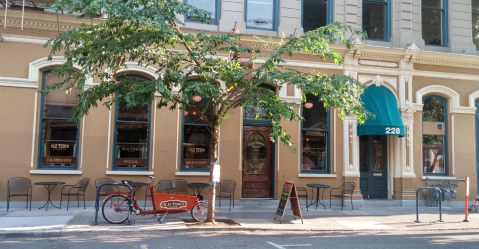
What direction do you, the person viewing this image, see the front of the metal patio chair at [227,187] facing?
facing the viewer and to the left of the viewer

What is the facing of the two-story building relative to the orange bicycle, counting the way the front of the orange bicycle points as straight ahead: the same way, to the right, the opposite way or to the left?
to the right

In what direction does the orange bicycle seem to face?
to the viewer's right

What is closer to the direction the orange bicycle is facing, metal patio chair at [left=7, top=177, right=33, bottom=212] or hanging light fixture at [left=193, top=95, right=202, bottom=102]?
the hanging light fixture

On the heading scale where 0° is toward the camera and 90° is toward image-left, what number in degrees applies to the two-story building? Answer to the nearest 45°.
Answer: approximately 0°

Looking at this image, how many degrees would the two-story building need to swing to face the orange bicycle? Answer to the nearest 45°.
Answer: approximately 45° to its right

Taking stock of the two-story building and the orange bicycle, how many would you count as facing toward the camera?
1

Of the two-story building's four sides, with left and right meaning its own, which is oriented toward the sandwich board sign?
front

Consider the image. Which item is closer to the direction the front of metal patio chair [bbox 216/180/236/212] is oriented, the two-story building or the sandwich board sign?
the sandwich board sign

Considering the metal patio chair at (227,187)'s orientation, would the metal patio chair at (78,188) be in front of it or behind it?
in front

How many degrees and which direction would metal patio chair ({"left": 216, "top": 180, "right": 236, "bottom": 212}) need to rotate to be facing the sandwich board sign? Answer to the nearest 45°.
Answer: approximately 90° to its left

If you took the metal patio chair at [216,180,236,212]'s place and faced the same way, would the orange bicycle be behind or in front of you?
in front
